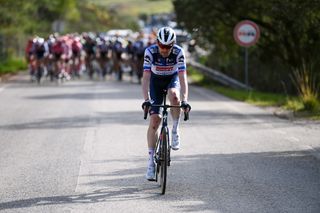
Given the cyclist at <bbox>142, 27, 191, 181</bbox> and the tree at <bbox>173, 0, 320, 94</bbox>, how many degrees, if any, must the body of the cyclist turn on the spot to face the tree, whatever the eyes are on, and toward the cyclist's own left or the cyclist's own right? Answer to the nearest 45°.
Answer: approximately 180°

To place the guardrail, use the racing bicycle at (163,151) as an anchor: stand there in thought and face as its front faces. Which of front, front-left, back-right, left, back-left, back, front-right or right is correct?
back

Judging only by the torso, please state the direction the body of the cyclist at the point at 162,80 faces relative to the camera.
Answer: toward the camera

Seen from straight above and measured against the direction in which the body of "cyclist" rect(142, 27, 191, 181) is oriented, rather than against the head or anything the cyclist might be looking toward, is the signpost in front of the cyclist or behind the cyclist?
behind

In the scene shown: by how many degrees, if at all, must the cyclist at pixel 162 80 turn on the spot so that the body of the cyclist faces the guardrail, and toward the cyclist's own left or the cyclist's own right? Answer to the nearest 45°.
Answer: approximately 180°

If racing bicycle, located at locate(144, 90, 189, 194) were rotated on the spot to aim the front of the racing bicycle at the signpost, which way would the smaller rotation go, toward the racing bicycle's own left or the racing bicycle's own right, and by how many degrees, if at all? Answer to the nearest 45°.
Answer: approximately 180°
